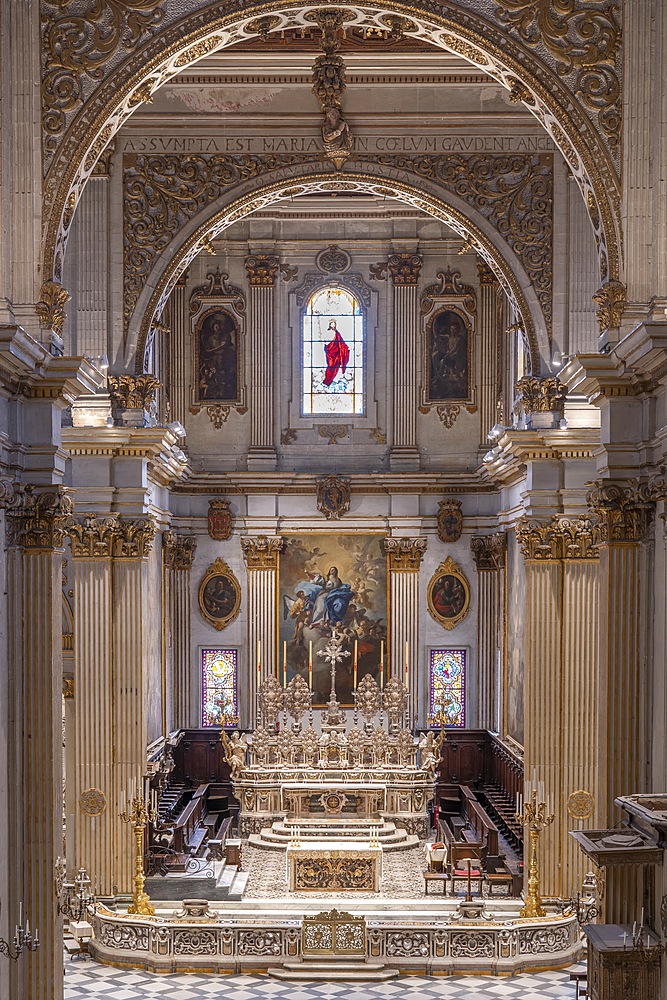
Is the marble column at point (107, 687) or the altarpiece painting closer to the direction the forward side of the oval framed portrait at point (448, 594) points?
the marble column

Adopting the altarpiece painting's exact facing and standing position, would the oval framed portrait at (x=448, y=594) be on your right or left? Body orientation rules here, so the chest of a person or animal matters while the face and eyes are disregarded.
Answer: on your left

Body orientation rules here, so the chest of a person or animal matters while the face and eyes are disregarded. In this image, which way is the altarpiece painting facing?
toward the camera

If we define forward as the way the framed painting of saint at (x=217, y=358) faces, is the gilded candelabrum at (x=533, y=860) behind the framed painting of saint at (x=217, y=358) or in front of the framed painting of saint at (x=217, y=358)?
in front

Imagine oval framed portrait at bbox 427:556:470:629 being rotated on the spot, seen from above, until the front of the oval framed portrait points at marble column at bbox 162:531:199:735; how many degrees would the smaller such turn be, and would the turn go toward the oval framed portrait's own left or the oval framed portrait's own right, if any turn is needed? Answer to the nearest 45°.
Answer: approximately 90° to the oval framed portrait's own right

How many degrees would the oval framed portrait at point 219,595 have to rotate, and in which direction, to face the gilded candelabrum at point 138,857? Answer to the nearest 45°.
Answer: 0° — it already faces it

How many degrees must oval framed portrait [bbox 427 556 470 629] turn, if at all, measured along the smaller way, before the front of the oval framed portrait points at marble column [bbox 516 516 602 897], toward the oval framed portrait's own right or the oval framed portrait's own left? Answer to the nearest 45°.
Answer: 0° — it already faces it

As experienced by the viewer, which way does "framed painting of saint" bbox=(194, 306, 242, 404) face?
facing the viewer
